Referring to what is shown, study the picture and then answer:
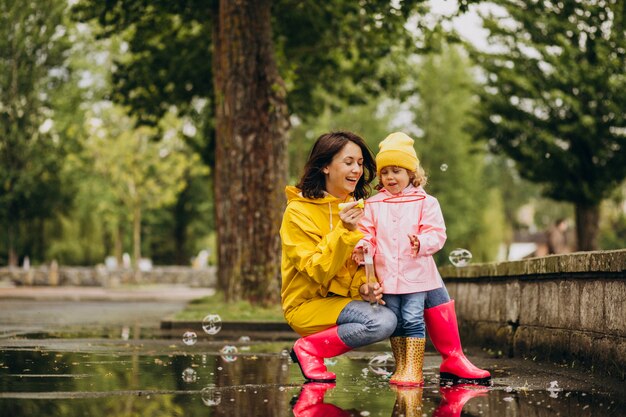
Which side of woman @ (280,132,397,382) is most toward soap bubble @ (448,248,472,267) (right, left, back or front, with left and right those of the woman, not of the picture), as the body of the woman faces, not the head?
front

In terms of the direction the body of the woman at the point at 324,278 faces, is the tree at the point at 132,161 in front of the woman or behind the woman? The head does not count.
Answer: behind

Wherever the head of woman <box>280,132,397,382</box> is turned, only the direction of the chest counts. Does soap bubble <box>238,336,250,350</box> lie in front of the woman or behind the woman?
behind

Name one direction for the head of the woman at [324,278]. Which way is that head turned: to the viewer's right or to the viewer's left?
to the viewer's right

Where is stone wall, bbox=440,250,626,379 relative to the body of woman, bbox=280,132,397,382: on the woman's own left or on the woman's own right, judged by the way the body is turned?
on the woman's own left

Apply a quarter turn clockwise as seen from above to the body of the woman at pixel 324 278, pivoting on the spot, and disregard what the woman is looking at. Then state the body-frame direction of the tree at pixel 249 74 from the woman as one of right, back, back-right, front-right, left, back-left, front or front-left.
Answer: back-right

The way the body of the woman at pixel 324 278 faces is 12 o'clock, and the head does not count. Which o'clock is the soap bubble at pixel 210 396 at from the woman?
The soap bubble is roughly at 3 o'clock from the woman.

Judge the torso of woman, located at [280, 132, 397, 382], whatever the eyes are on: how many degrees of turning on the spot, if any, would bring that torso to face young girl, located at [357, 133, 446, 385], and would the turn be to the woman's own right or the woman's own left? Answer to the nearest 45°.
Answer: approximately 45° to the woman's own left

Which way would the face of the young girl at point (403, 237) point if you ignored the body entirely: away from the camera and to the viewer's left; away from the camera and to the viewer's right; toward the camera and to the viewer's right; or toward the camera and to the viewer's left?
toward the camera and to the viewer's left
